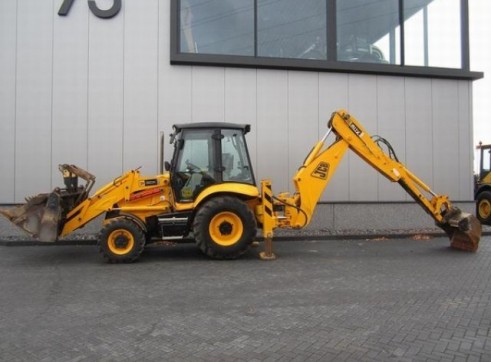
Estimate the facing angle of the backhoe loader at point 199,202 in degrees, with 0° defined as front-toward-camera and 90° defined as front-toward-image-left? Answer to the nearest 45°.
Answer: approximately 90°
